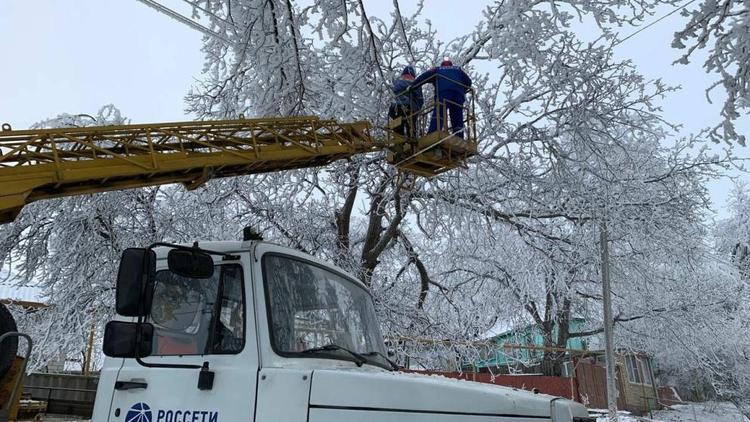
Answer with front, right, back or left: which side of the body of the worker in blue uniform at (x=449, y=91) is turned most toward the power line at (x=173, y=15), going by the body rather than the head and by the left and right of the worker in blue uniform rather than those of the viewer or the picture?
left

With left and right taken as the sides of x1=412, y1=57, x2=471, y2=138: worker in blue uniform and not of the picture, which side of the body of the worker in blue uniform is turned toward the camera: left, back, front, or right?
back

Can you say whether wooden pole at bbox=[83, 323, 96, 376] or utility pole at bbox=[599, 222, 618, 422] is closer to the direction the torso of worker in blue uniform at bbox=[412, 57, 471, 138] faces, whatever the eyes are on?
the utility pole

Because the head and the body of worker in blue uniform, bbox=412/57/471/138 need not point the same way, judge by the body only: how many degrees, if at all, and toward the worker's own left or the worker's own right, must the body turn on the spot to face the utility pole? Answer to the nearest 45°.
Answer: approximately 45° to the worker's own right

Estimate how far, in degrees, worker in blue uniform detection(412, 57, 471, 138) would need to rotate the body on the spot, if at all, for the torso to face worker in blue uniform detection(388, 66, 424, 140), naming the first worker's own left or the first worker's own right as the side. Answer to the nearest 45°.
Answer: approximately 90° to the first worker's own left
